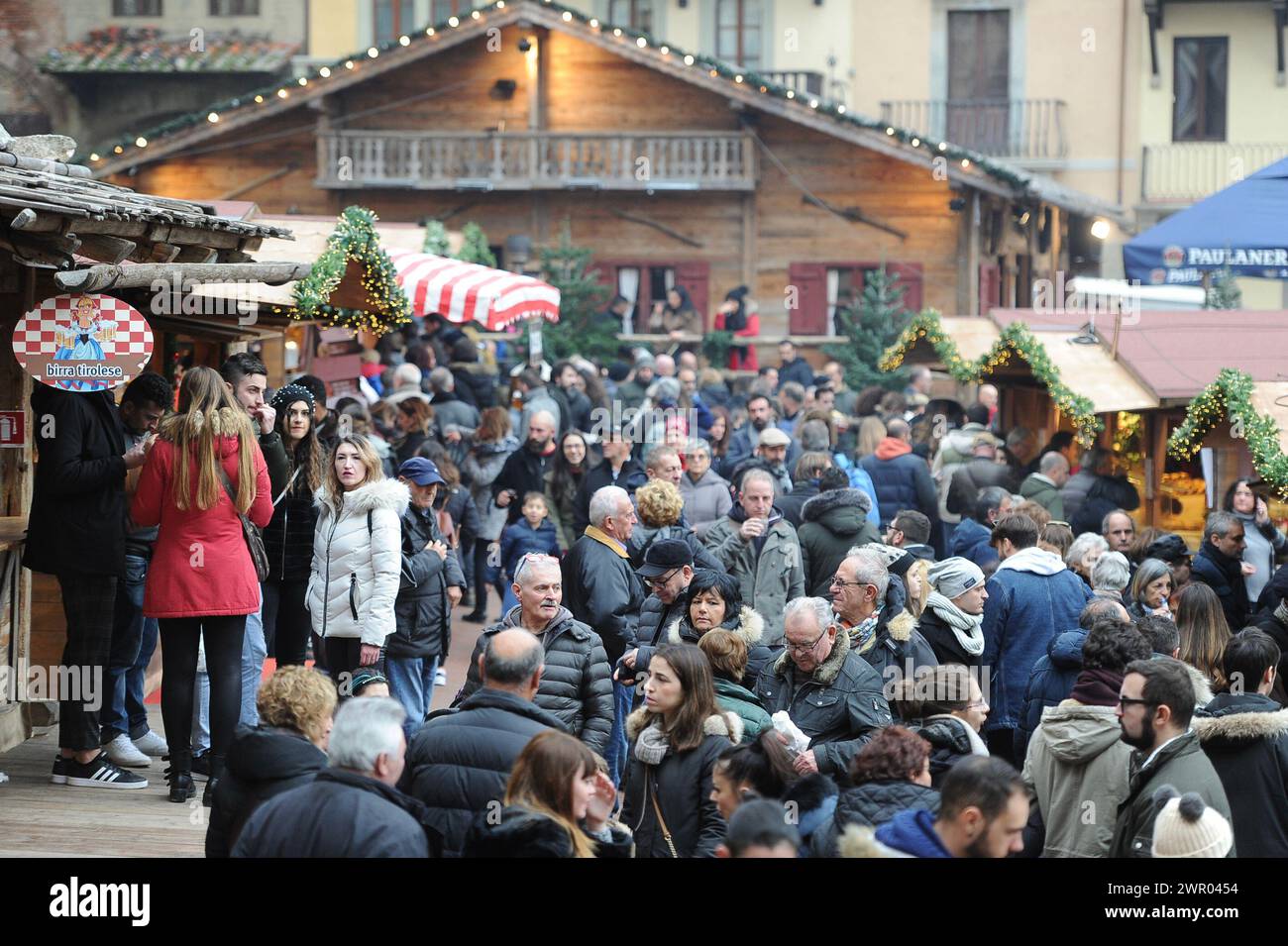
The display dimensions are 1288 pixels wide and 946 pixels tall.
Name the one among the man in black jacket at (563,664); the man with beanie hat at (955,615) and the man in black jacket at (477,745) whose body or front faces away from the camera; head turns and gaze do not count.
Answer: the man in black jacket at (477,745)

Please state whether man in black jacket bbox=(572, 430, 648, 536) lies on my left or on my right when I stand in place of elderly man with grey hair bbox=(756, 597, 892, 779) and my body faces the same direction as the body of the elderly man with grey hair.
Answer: on my right

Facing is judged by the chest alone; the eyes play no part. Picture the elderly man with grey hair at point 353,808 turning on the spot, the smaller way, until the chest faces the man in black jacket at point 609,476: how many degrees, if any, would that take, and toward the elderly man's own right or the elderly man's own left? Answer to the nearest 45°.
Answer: approximately 45° to the elderly man's own left

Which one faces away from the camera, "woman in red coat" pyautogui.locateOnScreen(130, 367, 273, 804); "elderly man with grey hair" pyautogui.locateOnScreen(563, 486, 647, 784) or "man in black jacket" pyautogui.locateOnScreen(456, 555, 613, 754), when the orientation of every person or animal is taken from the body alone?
the woman in red coat

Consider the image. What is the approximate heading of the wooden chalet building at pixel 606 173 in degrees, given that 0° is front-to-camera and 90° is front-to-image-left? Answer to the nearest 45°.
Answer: approximately 0°

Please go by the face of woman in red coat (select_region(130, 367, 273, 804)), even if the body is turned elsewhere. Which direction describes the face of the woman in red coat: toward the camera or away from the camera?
away from the camera

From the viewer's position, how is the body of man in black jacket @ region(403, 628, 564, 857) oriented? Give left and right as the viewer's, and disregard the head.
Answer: facing away from the viewer

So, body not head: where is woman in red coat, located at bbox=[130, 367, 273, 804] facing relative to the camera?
away from the camera
